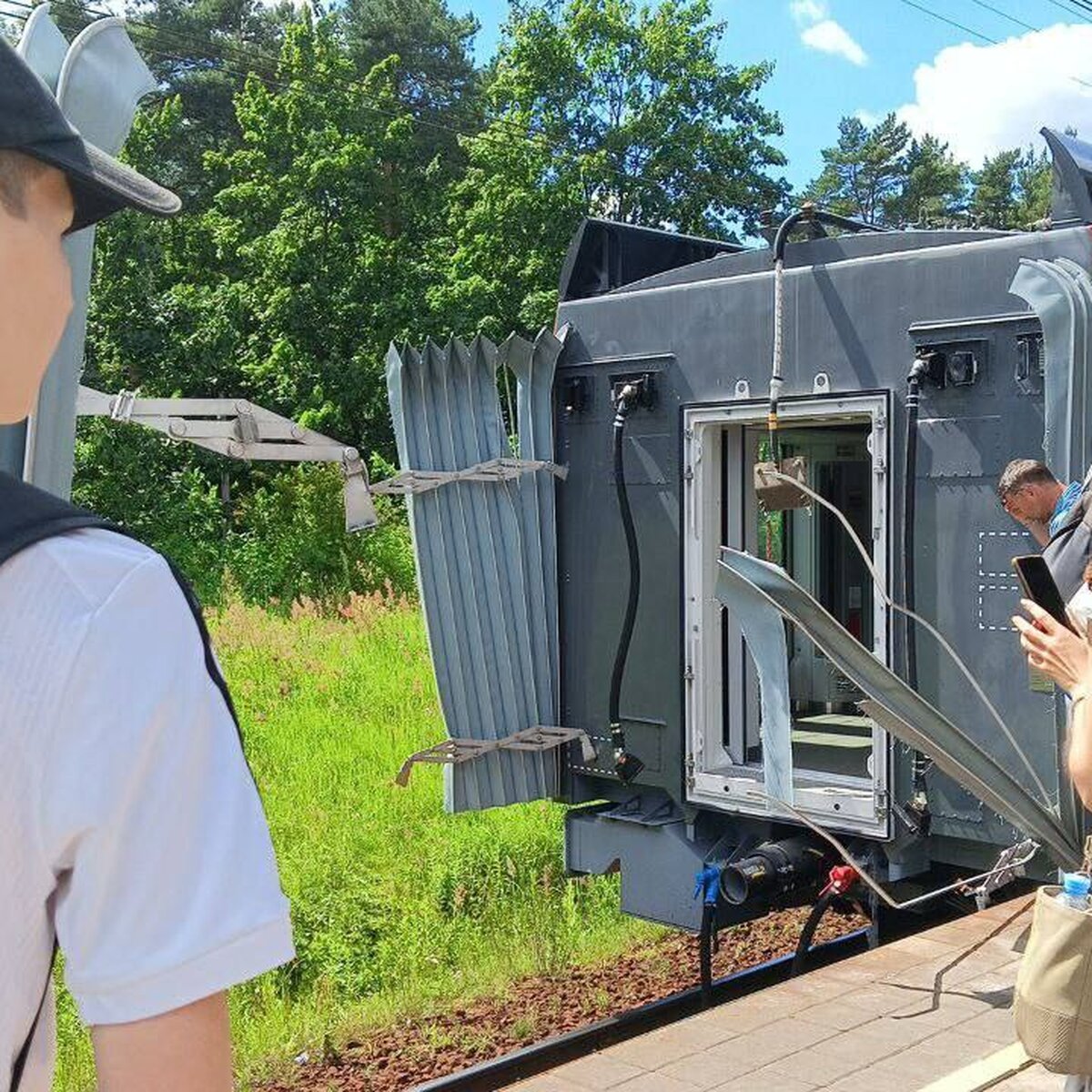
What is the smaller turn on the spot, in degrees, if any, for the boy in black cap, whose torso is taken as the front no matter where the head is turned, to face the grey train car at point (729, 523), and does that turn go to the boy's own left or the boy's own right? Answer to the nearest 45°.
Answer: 0° — they already face it

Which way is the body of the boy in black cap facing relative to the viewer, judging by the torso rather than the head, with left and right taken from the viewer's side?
facing away from the viewer and to the right of the viewer
